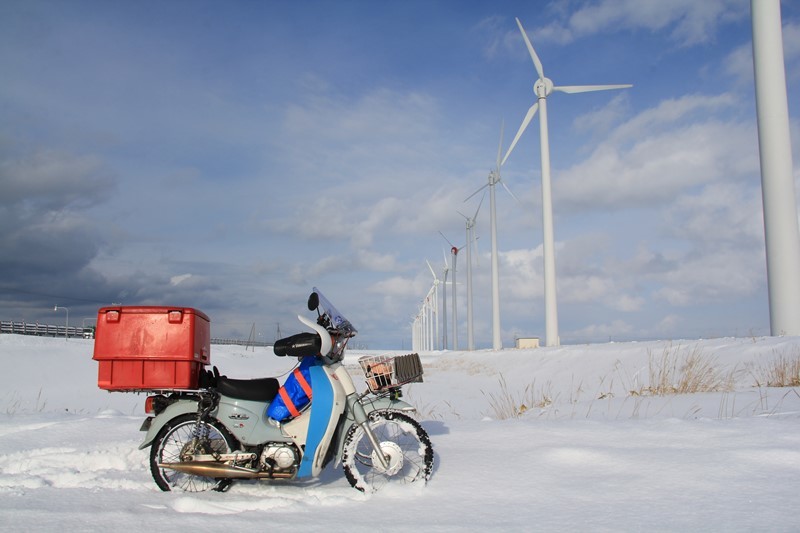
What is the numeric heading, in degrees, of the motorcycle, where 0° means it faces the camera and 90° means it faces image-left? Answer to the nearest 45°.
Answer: approximately 270°

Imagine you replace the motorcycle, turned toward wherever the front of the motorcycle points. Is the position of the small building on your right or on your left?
on your left
